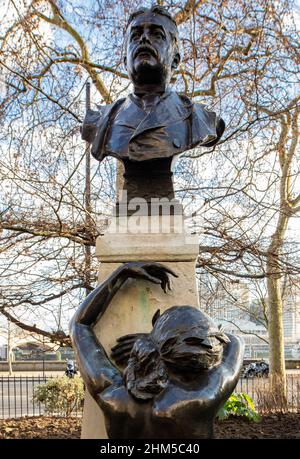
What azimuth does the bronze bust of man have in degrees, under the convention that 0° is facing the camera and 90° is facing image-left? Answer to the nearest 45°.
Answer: approximately 0°

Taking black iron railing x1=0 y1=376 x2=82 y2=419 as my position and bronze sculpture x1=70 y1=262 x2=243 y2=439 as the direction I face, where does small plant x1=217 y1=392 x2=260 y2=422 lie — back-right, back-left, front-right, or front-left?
front-left

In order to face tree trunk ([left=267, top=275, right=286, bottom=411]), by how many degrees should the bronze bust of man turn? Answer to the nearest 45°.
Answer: approximately 180°

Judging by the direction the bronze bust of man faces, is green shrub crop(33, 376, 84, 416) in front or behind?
behind

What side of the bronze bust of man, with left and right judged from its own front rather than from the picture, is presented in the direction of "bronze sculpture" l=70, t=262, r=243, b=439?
front
